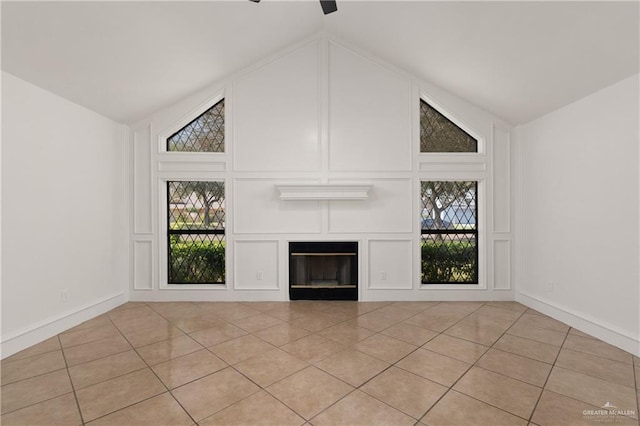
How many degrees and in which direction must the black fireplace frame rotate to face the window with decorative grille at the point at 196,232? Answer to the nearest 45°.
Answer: approximately 90° to its right

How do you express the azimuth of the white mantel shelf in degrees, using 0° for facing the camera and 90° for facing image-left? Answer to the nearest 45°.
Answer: approximately 0°

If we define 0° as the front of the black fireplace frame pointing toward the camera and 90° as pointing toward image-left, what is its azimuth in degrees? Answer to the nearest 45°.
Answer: approximately 0°

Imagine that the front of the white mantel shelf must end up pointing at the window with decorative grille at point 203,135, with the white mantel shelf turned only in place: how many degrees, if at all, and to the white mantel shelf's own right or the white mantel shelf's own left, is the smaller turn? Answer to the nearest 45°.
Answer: approximately 90° to the white mantel shelf's own right

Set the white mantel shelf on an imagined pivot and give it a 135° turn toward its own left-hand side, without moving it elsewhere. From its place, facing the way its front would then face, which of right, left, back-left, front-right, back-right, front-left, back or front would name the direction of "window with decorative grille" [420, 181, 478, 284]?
front-right

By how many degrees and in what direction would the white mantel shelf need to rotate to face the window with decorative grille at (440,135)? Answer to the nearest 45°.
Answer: approximately 90° to its left

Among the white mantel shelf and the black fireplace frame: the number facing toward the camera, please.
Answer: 2
